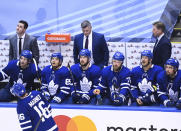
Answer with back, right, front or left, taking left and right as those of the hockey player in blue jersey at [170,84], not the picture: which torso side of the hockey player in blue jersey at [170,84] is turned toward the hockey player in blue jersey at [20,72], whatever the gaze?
right

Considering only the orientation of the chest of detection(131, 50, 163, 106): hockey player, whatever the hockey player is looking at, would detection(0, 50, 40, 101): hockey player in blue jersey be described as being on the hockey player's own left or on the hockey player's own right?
on the hockey player's own right

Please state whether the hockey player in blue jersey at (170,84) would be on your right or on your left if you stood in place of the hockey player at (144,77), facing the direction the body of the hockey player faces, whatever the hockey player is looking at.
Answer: on your left

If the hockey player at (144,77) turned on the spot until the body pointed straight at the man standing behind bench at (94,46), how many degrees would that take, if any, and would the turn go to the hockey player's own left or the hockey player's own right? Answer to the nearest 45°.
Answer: approximately 135° to the hockey player's own right

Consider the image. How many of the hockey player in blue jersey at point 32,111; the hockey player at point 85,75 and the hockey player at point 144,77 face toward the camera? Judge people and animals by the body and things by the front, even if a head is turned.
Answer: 2
